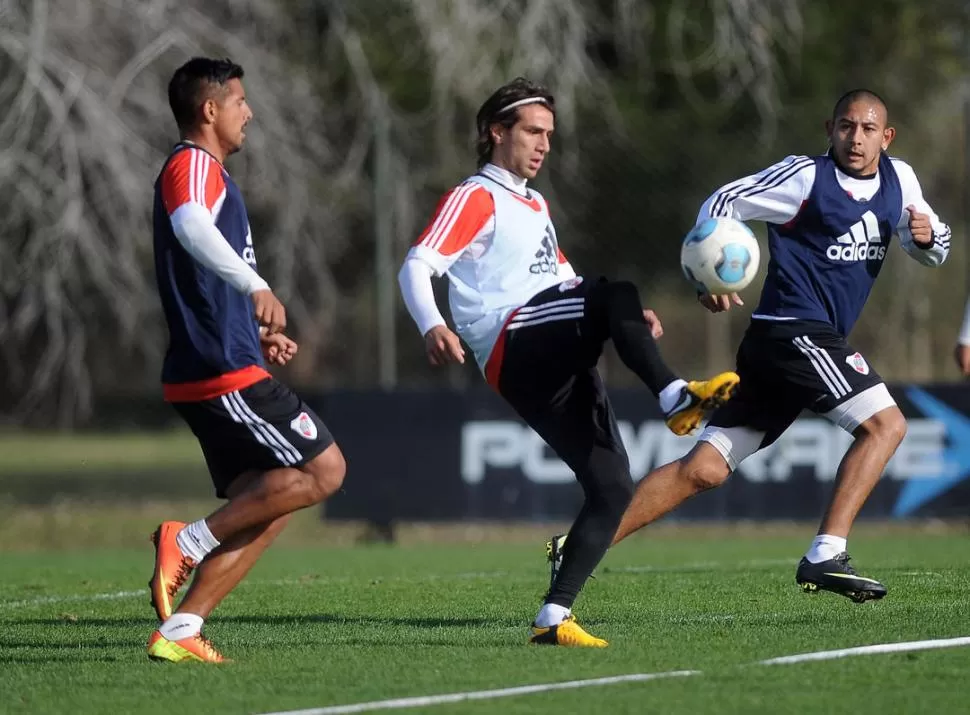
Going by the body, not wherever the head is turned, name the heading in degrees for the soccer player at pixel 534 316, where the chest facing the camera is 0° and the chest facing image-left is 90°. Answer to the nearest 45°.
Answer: approximately 315°

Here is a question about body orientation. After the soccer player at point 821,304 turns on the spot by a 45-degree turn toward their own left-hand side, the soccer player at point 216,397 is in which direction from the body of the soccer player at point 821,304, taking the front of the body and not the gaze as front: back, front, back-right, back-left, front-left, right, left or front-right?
back-right

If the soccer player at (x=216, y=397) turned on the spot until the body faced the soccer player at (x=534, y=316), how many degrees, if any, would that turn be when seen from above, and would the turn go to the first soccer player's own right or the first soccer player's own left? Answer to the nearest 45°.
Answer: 0° — they already face them

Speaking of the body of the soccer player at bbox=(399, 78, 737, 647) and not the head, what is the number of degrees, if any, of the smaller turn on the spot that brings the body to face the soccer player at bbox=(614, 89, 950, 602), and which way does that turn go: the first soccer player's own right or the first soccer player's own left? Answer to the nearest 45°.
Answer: approximately 90° to the first soccer player's own left

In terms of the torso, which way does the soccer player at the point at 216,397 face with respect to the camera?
to the viewer's right

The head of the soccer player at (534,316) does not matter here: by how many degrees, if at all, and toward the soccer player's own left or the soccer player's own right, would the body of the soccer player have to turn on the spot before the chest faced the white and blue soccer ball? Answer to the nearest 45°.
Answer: approximately 45° to the soccer player's own left

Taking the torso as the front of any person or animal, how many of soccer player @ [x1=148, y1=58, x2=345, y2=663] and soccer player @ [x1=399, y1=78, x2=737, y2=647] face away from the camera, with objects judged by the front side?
0

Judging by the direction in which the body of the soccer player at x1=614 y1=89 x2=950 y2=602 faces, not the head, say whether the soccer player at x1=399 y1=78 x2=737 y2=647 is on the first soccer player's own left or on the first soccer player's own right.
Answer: on the first soccer player's own right

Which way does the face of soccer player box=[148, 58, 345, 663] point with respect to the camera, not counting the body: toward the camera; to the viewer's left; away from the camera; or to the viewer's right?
to the viewer's right

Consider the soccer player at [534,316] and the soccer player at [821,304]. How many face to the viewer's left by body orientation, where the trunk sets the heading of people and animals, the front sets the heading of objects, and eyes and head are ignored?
0
